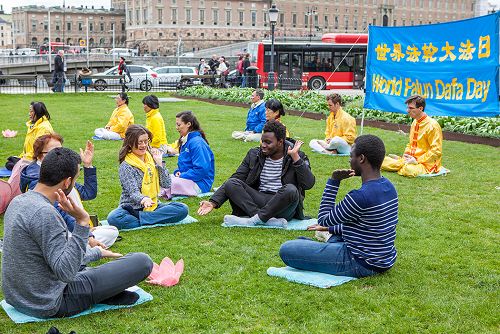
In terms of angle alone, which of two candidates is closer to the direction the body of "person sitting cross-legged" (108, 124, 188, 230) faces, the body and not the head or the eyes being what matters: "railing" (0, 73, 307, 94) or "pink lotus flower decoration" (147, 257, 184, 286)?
the pink lotus flower decoration

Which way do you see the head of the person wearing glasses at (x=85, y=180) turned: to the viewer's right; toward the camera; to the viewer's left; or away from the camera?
to the viewer's right

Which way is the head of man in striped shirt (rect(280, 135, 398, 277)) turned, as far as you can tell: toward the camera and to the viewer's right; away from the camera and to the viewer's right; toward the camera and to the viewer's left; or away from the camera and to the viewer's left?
away from the camera and to the viewer's left

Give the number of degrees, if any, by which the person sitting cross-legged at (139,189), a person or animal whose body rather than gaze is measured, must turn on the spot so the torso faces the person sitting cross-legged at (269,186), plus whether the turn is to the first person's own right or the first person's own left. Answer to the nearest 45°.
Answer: approximately 45° to the first person's own left

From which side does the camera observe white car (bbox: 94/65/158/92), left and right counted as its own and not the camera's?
left

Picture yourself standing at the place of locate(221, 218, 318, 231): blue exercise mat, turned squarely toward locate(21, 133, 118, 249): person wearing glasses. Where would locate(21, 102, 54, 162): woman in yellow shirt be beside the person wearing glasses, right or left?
right

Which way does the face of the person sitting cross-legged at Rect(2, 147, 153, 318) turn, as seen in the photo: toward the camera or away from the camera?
away from the camera

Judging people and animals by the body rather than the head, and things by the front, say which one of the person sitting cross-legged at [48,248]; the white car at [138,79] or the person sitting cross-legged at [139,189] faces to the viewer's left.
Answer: the white car
